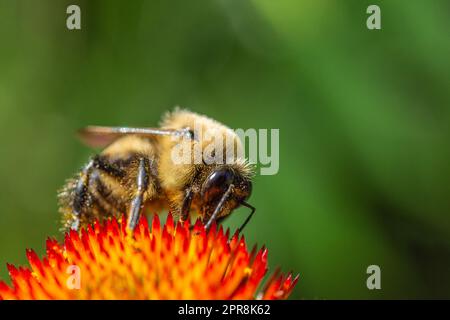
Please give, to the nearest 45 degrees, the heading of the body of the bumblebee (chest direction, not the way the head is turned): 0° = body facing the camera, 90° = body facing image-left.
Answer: approximately 270°
